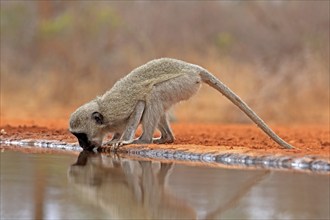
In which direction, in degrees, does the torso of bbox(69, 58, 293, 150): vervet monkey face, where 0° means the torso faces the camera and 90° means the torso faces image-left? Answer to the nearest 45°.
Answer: approximately 90°
